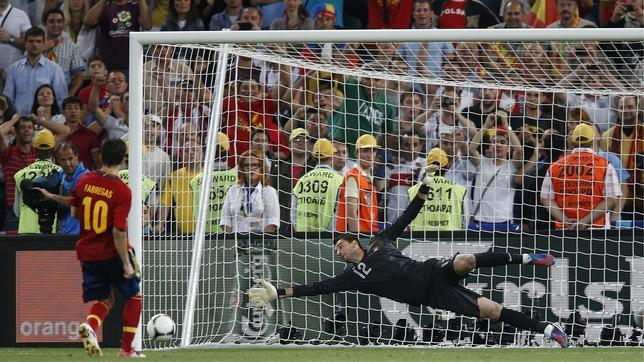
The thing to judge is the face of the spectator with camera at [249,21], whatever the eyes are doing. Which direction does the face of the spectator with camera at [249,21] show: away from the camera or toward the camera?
toward the camera

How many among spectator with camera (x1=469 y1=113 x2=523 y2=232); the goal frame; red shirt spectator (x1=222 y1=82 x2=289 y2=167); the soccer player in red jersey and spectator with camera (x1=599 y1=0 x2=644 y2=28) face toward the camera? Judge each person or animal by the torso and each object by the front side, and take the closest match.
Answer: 4

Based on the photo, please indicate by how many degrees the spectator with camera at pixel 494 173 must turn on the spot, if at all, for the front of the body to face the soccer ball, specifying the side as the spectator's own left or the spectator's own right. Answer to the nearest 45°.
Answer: approximately 45° to the spectator's own right

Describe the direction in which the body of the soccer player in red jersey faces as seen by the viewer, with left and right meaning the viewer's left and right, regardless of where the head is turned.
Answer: facing away from the viewer and to the right of the viewer

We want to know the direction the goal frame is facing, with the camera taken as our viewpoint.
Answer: facing the viewer

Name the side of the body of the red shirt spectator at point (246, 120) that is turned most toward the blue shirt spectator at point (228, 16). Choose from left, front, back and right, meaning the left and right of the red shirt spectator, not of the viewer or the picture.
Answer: back

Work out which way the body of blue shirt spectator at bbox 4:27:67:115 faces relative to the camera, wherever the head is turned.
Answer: toward the camera

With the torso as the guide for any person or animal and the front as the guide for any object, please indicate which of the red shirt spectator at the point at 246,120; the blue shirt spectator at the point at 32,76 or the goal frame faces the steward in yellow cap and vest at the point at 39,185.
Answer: the blue shirt spectator

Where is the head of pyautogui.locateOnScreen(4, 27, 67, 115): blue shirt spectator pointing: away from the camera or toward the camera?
toward the camera

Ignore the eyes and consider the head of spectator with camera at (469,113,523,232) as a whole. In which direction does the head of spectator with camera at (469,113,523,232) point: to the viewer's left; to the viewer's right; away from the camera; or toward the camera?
toward the camera

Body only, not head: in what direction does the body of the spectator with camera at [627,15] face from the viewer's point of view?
toward the camera
